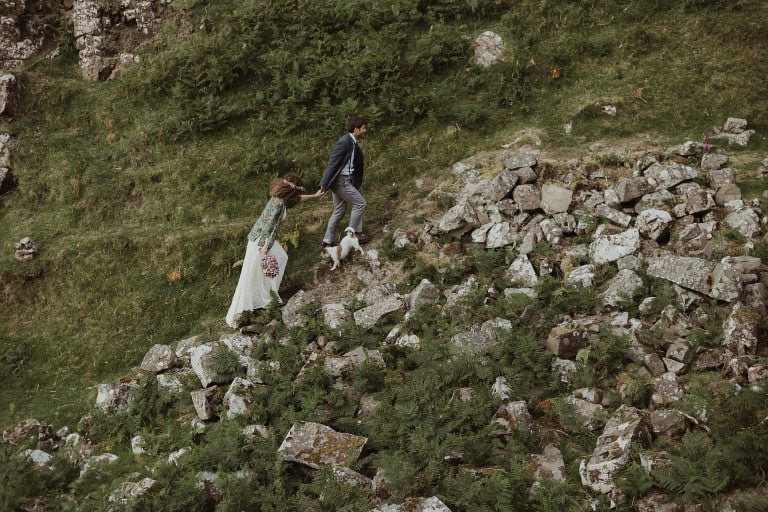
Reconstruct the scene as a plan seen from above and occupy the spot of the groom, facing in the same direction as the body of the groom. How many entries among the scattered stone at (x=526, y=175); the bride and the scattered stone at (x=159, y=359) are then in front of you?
1

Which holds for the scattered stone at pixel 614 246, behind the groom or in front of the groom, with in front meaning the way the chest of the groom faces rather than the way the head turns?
in front

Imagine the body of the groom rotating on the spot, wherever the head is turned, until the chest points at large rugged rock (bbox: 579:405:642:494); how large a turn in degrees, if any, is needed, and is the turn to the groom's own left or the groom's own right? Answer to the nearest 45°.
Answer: approximately 90° to the groom's own right

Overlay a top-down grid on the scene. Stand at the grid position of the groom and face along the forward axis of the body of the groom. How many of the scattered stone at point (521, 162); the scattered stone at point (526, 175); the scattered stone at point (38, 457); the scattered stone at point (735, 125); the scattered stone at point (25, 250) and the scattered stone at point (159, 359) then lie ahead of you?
3

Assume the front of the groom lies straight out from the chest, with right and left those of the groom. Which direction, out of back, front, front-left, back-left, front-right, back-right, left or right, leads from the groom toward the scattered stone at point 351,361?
right

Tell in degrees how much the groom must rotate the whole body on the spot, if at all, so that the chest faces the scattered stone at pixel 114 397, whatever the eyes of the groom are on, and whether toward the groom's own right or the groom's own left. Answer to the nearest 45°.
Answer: approximately 135° to the groom's own right

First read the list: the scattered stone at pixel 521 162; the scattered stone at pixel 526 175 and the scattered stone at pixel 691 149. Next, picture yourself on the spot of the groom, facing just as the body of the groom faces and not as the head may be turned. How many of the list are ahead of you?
3

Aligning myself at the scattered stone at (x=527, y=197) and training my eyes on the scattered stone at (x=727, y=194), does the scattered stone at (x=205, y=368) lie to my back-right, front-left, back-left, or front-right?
back-right

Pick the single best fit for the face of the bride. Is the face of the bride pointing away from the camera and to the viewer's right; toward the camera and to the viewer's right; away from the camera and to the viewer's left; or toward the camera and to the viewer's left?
away from the camera and to the viewer's right

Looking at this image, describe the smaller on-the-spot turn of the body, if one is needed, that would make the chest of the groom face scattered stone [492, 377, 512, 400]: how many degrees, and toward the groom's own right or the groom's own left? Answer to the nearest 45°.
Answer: approximately 90° to the groom's own right

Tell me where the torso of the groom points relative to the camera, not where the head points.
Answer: to the viewer's right

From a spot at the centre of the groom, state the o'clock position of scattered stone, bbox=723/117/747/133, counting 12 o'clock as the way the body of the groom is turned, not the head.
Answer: The scattered stone is roughly at 12 o'clock from the groom.

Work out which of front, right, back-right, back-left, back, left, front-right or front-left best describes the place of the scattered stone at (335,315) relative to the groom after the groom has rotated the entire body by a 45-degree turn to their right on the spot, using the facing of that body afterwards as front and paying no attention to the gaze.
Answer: front-right
